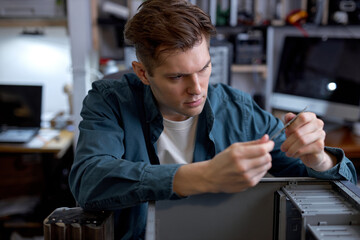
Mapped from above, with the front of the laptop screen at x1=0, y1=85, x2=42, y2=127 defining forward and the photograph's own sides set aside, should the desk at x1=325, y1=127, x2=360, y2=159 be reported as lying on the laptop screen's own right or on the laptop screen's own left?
on the laptop screen's own left

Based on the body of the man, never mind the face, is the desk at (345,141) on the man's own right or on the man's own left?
on the man's own left

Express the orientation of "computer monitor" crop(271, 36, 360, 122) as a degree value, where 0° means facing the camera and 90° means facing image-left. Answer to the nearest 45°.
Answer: approximately 45°
